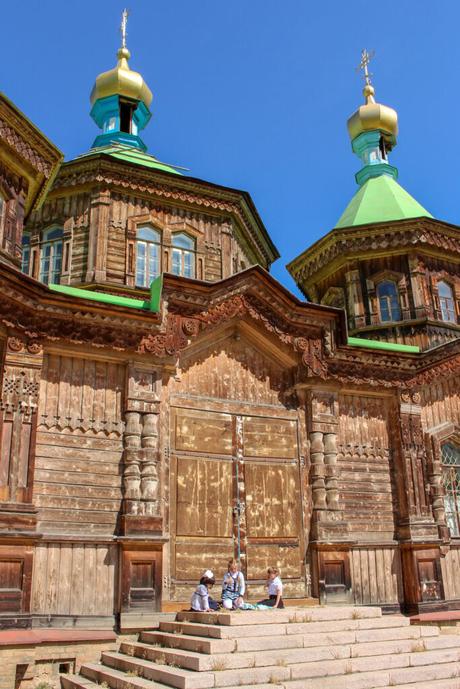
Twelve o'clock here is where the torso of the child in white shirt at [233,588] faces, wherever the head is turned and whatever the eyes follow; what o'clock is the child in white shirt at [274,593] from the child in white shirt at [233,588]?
the child in white shirt at [274,593] is roughly at 8 o'clock from the child in white shirt at [233,588].

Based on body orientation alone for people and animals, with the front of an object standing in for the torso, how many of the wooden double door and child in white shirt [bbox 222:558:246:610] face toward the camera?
2

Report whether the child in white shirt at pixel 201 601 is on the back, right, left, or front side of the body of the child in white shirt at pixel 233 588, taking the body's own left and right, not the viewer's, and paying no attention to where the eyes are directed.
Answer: right

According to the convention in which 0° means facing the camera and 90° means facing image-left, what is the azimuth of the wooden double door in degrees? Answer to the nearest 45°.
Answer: approximately 0°

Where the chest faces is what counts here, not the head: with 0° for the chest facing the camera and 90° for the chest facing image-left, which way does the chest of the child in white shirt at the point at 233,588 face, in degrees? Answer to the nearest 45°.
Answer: approximately 0°

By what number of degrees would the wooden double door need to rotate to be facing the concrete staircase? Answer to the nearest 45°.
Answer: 0° — it already faces it
